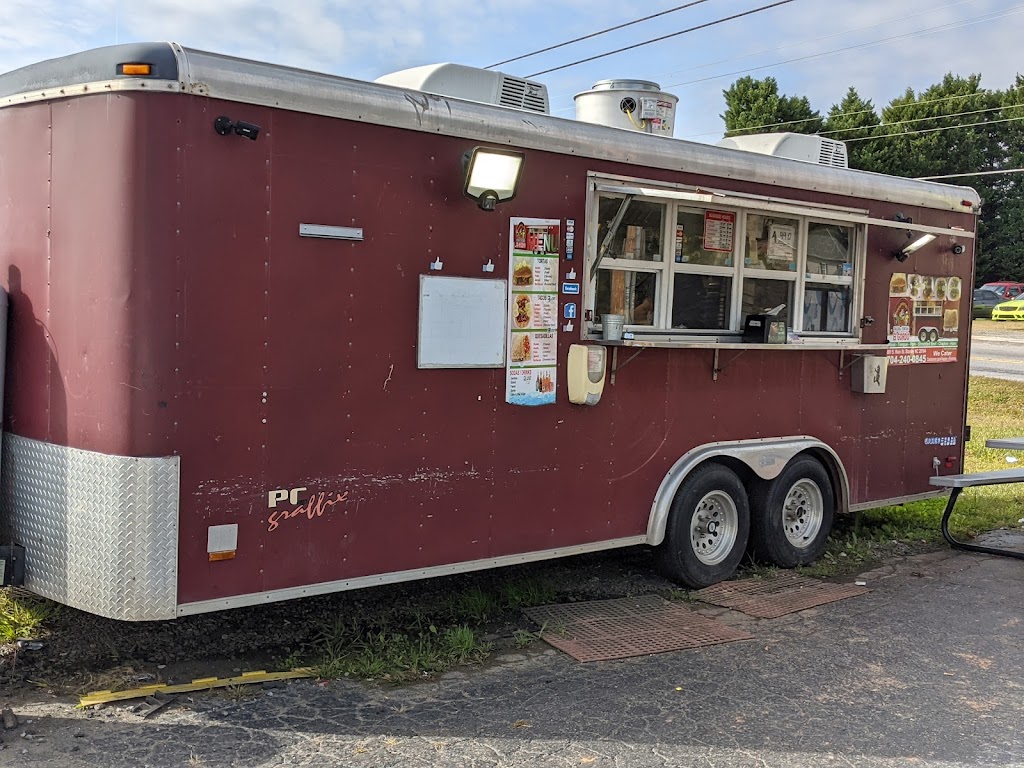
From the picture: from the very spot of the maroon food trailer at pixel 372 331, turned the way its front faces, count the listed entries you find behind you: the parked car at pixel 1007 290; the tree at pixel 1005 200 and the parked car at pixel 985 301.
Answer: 3

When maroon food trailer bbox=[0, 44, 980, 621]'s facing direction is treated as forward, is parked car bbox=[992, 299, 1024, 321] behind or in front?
behind

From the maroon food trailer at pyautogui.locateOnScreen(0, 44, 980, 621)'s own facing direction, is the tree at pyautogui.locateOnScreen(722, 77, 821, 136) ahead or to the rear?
to the rear

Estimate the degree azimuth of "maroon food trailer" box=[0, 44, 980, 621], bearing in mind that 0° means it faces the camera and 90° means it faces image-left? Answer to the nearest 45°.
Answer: approximately 45°

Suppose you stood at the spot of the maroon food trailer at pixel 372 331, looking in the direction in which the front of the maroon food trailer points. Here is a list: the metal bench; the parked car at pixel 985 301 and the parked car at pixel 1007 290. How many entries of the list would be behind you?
3

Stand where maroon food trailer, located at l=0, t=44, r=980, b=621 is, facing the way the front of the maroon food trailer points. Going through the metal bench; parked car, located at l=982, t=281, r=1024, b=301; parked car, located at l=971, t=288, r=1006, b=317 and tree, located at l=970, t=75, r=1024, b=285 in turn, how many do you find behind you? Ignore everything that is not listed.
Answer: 4

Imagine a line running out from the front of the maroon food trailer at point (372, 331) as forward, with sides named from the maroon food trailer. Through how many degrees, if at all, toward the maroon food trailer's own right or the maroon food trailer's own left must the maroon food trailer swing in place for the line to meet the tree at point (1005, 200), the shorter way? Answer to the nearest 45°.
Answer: approximately 180°

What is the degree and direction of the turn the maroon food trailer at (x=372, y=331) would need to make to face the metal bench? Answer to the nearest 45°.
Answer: approximately 180°

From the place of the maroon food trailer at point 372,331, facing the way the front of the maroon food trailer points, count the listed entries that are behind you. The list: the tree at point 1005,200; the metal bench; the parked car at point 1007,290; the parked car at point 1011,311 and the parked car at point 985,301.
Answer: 5

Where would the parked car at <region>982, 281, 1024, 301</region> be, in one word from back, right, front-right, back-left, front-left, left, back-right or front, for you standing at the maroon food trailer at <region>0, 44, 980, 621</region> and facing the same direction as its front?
back
